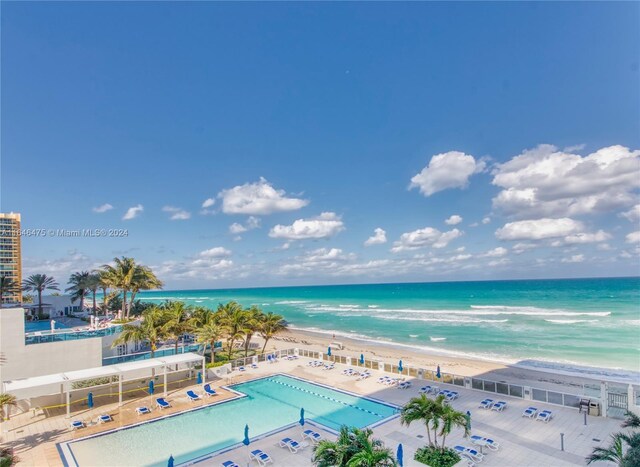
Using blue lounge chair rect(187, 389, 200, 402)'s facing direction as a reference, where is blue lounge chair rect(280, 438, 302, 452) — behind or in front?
in front

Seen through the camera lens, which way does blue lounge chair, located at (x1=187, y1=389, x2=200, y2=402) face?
facing the viewer and to the right of the viewer

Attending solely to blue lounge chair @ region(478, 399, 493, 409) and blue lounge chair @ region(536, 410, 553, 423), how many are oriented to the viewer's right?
0

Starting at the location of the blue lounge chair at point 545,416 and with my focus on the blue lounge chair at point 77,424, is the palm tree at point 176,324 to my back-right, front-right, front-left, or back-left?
front-right

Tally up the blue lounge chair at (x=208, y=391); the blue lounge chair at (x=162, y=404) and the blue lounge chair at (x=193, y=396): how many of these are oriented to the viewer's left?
0

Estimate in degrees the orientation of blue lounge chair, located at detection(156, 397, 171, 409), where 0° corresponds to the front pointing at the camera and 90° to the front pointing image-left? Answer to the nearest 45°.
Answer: approximately 315°

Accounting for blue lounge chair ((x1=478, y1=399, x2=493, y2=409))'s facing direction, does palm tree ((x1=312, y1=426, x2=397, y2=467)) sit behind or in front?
in front

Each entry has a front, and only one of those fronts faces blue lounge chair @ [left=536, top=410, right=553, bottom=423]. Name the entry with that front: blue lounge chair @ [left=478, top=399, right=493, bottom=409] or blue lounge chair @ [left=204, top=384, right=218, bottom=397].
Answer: blue lounge chair @ [left=204, top=384, right=218, bottom=397]

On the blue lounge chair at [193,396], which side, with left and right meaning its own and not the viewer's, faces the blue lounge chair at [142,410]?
right

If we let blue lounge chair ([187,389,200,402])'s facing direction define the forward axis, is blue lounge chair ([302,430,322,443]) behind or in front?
in front

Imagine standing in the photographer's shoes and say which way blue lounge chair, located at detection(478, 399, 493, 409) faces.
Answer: facing the viewer and to the left of the viewer

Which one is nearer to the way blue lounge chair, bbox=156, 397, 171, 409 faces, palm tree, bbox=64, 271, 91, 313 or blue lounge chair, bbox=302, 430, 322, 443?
the blue lounge chair
